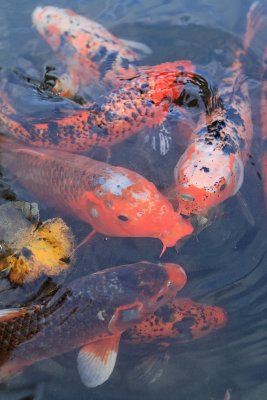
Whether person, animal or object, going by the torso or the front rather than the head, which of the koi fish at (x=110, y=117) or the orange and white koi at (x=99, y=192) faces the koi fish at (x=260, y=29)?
the koi fish at (x=110, y=117)

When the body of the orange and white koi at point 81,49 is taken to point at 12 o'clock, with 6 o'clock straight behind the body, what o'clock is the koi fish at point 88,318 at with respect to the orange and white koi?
The koi fish is roughly at 7 o'clock from the orange and white koi.

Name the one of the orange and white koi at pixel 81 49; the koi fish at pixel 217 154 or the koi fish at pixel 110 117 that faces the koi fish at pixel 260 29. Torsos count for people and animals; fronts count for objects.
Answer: the koi fish at pixel 110 117

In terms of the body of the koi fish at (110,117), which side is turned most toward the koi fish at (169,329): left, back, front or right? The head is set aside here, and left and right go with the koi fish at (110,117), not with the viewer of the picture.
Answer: right

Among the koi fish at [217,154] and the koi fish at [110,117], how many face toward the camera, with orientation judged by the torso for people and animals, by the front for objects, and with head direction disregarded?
1

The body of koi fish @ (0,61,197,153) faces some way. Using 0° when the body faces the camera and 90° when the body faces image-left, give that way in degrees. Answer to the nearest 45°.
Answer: approximately 225°

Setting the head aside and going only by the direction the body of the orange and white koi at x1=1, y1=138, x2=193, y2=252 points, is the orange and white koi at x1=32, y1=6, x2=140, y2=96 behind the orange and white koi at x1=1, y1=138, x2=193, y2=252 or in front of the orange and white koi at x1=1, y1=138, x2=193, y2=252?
behind

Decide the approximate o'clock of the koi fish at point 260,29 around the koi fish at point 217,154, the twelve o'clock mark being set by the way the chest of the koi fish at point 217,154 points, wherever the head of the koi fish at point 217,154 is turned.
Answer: the koi fish at point 260,29 is roughly at 6 o'clock from the koi fish at point 217,154.
